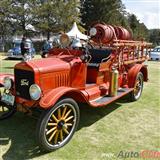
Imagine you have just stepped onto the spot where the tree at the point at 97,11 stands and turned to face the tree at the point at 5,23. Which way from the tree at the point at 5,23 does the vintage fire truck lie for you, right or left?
left

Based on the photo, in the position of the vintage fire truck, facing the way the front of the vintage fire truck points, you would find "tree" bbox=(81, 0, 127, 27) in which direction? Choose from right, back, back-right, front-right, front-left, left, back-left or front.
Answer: back-right

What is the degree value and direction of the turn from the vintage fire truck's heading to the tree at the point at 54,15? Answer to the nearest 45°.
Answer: approximately 135° to its right

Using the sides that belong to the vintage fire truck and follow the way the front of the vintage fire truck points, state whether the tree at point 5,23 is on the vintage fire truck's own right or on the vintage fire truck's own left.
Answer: on the vintage fire truck's own right

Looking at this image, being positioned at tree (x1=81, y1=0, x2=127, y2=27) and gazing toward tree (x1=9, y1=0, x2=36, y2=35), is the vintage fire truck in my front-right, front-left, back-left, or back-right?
front-left

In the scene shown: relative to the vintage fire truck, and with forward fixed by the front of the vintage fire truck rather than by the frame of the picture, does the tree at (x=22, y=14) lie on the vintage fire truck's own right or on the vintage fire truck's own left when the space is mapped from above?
on the vintage fire truck's own right

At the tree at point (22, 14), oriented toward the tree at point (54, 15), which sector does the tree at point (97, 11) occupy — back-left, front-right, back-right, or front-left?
front-left

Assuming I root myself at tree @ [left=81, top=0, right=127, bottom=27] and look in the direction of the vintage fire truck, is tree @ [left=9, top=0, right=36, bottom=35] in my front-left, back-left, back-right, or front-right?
front-right

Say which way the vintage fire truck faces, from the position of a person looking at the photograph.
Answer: facing the viewer and to the left of the viewer
